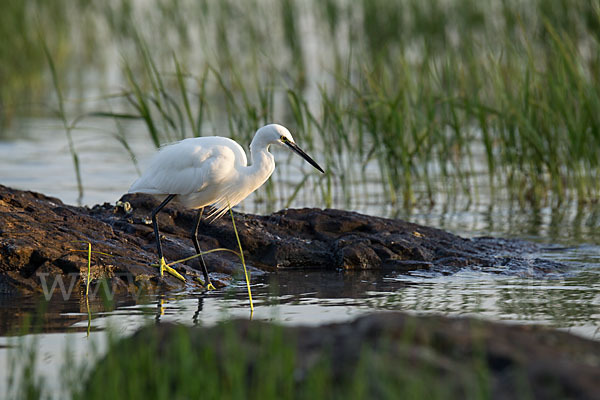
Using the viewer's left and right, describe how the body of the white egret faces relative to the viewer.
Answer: facing to the right of the viewer
